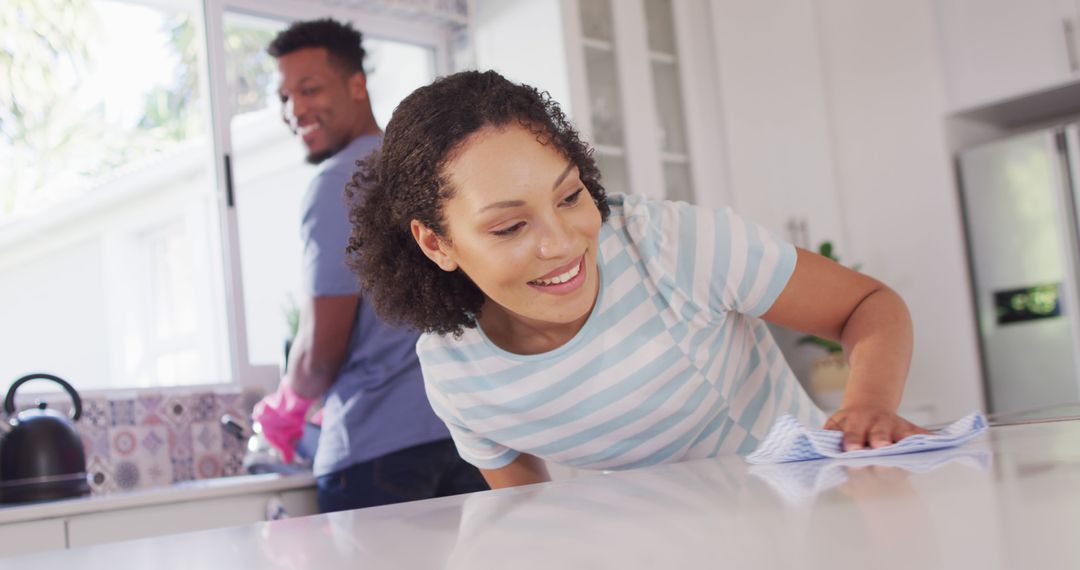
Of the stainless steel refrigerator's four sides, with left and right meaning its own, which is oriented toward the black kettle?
front

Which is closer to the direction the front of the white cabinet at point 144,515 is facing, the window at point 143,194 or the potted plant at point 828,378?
the potted plant

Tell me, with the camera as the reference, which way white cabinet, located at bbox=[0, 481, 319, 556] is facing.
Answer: facing the viewer and to the right of the viewer

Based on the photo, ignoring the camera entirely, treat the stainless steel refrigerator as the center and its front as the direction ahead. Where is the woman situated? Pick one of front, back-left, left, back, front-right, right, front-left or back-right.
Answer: front-left

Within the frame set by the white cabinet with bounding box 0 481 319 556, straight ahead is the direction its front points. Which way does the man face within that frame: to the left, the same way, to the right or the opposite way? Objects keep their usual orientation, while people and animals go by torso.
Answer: the opposite way

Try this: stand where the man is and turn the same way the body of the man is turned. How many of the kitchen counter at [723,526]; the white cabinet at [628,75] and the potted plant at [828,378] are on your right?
2

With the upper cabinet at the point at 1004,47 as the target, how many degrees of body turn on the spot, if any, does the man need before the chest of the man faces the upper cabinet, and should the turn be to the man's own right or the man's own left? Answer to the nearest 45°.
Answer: approximately 90° to the man's own right

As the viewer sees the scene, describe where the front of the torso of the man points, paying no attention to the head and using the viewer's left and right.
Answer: facing away from the viewer and to the left of the viewer

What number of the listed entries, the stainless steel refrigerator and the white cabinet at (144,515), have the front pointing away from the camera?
0

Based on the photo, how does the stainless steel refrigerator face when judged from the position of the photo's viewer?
facing the viewer and to the left of the viewer

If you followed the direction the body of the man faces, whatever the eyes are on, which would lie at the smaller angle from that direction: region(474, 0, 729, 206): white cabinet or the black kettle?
the black kettle

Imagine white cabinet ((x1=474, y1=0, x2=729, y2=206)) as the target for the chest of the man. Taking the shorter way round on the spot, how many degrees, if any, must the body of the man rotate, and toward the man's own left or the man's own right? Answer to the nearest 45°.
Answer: approximately 90° to the man's own right

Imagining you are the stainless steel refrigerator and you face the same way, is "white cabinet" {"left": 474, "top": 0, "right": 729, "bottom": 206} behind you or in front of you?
in front

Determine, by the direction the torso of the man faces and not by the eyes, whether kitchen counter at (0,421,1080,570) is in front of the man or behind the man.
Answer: behind
